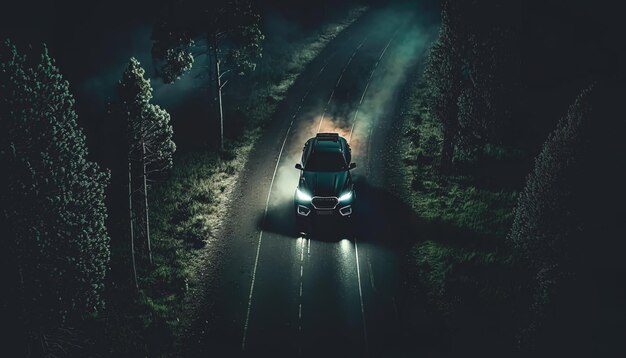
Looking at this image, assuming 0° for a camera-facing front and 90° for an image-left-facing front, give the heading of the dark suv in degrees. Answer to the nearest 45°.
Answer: approximately 0°

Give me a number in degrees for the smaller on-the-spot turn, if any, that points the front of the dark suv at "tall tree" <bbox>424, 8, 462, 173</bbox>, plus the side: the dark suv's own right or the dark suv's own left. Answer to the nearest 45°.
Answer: approximately 90° to the dark suv's own left

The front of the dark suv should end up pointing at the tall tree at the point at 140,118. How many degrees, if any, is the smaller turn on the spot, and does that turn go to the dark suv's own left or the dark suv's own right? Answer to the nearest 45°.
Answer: approximately 45° to the dark suv's own right
